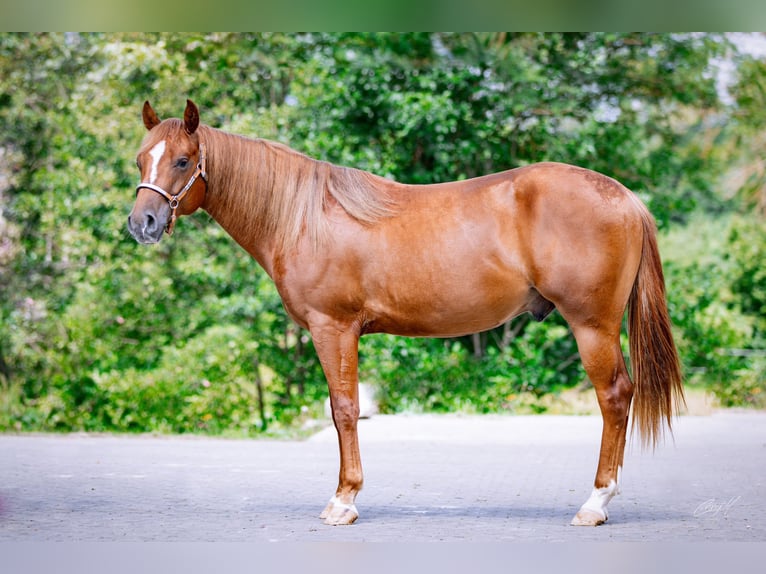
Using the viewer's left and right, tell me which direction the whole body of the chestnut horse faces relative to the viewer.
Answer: facing to the left of the viewer
